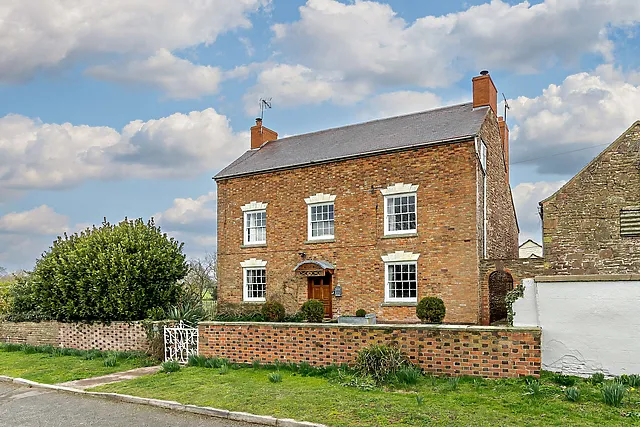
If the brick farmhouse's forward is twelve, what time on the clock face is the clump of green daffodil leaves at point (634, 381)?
The clump of green daffodil leaves is roughly at 10 o'clock from the brick farmhouse.

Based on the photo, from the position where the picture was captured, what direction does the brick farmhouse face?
facing the viewer and to the left of the viewer

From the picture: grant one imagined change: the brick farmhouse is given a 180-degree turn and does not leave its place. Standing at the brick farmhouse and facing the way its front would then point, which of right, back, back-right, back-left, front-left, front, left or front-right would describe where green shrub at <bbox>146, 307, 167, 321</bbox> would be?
back

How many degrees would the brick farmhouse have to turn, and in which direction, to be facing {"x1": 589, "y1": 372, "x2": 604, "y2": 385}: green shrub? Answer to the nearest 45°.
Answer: approximately 45° to its left

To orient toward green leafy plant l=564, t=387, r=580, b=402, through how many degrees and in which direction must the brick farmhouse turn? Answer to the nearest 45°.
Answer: approximately 45° to its left

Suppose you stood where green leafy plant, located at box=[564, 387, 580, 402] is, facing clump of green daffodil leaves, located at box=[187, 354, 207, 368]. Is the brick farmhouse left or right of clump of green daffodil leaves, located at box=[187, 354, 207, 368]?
right

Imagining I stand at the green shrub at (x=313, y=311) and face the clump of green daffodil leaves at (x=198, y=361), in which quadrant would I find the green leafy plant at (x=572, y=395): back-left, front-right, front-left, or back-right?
front-left

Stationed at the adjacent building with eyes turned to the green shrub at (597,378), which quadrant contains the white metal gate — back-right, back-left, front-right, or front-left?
front-right

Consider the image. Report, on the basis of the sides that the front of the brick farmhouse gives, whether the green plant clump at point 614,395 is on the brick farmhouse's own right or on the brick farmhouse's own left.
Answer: on the brick farmhouse's own left

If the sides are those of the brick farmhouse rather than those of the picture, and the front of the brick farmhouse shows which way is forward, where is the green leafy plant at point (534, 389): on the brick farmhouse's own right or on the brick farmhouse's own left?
on the brick farmhouse's own left

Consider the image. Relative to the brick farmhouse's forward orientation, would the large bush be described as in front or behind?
in front

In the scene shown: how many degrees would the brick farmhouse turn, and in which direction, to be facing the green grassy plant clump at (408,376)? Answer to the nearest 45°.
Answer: approximately 45° to its left

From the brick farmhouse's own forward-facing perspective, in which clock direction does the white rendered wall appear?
The white rendered wall is roughly at 10 o'clock from the brick farmhouse.
